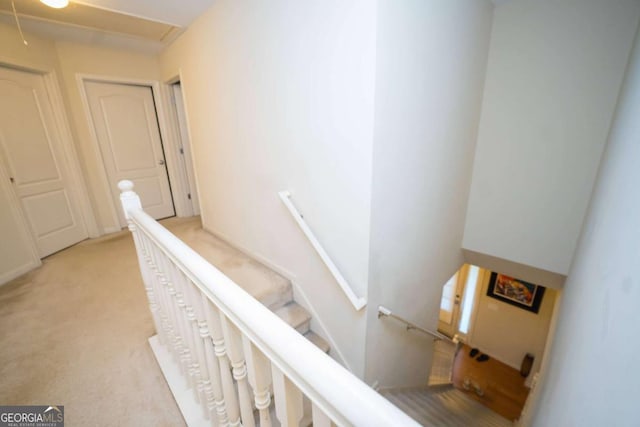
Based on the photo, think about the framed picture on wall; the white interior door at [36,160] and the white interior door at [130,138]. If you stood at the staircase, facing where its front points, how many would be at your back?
2

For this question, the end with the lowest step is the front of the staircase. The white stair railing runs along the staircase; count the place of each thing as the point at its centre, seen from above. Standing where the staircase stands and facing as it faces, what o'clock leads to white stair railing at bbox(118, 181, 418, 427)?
The white stair railing is roughly at 2 o'clock from the staircase.

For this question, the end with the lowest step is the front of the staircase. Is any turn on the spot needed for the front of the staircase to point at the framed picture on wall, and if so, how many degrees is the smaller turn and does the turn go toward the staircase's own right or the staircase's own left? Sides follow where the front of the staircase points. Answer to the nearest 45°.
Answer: approximately 45° to the staircase's own left

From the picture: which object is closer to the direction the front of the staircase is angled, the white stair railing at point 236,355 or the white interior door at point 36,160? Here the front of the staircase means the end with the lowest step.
the white stair railing

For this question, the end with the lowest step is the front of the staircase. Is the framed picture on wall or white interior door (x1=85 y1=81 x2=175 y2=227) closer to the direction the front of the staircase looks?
the framed picture on wall

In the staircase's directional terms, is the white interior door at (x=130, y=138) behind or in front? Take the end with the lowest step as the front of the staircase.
behind

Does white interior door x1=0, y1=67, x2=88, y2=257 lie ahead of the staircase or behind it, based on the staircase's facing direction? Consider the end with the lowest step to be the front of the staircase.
behind

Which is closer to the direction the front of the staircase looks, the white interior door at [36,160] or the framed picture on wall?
the framed picture on wall
